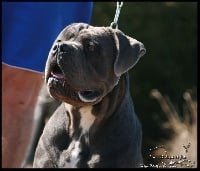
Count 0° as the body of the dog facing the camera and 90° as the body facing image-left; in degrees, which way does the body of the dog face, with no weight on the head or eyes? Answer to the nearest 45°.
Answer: approximately 45°
